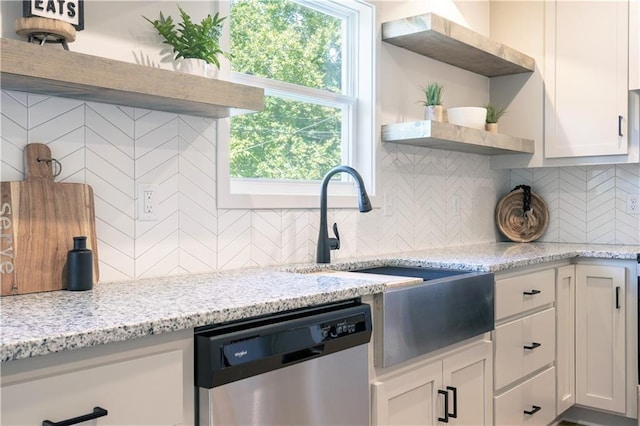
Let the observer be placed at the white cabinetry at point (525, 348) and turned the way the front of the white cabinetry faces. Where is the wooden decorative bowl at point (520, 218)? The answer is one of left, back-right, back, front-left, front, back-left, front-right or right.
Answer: back-left

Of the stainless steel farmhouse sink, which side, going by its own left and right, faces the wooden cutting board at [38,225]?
right

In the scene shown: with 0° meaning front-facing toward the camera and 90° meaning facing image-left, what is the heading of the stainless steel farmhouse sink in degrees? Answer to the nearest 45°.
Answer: approximately 315°

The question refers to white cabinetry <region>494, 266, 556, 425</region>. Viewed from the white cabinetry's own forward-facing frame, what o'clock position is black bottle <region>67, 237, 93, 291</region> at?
The black bottle is roughly at 3 o'clock from the white cabinetry.

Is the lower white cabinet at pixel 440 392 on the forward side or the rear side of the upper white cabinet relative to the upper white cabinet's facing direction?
on the forward side

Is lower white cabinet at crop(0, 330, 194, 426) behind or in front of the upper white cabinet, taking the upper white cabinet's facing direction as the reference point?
in front

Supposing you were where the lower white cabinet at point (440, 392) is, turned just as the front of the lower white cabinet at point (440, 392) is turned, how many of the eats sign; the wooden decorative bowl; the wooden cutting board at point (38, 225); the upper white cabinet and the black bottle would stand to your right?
3

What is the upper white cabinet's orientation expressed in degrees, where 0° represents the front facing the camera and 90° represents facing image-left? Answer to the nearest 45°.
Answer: approximately 0°

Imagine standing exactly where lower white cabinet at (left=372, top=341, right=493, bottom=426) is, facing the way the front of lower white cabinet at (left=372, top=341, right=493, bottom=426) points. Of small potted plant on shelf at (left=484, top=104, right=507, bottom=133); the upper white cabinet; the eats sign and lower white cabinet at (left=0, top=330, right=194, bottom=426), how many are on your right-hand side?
2

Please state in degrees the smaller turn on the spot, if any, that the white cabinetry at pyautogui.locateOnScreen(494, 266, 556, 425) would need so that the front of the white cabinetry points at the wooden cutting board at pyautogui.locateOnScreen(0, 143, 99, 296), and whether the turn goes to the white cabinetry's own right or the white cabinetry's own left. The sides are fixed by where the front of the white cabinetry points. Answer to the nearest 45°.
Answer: approximately 90° to the white cabinetry's own right
